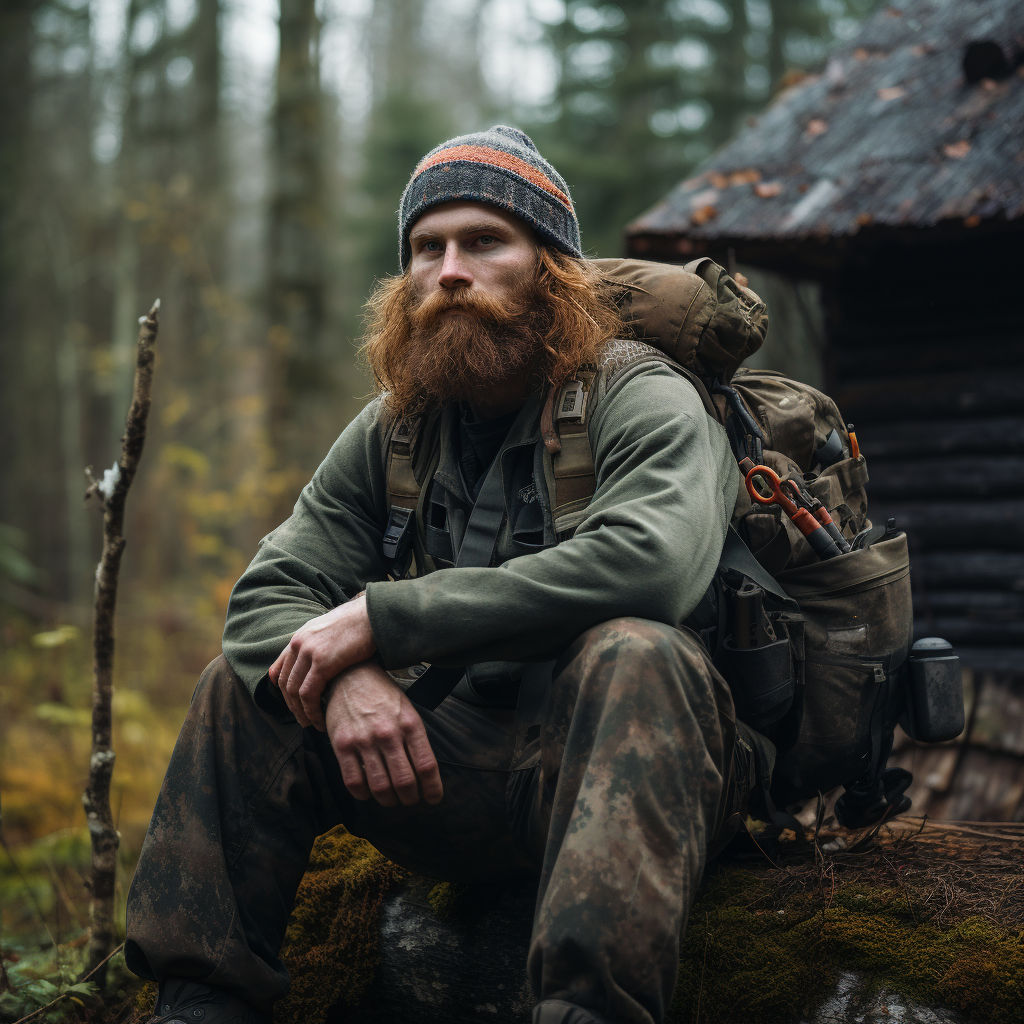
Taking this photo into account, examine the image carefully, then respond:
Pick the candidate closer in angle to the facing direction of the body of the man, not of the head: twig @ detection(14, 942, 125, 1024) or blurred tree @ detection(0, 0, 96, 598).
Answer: the twig

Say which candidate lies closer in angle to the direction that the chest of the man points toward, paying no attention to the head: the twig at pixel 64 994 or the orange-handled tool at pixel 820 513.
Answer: the twig

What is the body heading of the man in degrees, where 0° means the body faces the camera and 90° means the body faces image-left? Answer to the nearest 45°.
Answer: approximately 45°

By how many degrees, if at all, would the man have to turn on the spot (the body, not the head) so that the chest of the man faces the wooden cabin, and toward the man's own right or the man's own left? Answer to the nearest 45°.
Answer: approximately 180°

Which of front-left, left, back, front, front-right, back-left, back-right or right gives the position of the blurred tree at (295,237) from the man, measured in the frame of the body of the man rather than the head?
back-right

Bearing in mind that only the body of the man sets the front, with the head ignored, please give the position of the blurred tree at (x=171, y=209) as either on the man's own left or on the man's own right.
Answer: on the man's own right

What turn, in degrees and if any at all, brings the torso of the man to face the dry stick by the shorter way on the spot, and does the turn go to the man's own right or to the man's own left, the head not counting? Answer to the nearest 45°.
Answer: approximately 90° to the man's own right
